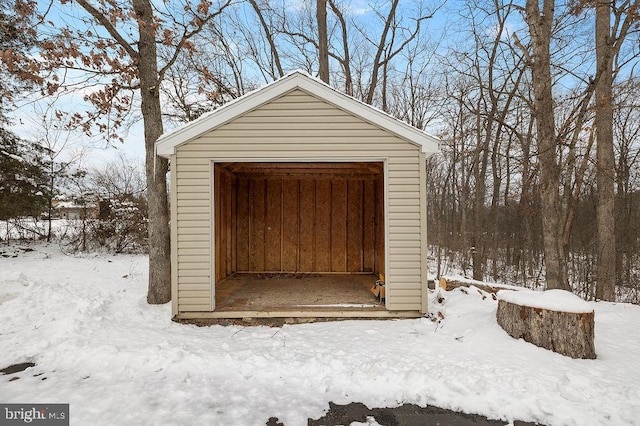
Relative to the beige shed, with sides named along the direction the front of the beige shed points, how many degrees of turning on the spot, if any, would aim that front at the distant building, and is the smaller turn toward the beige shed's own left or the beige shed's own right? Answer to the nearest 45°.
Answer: approximately 135° to the beige shed's own right

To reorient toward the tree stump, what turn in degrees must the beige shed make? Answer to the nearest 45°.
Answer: approximately 45° to its left

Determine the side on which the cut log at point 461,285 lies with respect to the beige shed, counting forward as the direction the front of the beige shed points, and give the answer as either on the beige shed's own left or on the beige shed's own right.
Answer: on the beige shed's own left

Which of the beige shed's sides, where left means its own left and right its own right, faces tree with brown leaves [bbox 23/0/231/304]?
right

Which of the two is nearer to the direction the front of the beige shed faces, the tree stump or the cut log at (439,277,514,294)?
the tree stump

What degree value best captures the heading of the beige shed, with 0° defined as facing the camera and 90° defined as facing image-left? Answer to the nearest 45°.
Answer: approximately 0°

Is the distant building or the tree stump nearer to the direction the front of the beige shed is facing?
the tree stump

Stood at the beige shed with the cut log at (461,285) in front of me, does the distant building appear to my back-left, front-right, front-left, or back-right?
back-left

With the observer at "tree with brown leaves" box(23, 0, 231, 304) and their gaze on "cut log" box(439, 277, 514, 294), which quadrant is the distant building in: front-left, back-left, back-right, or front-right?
back-left

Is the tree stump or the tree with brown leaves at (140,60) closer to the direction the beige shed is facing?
the tree stump
